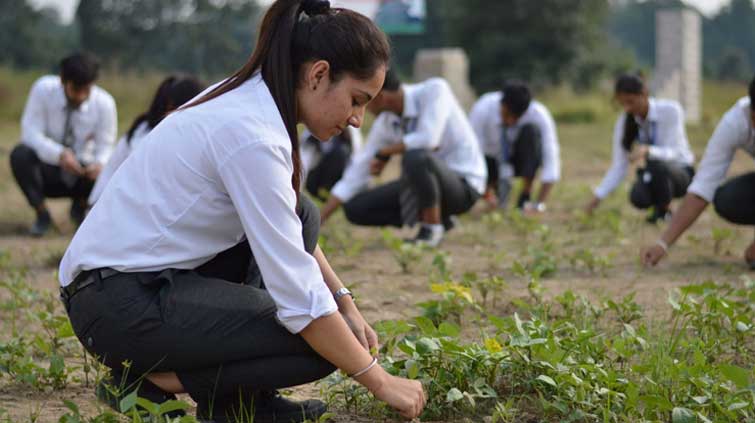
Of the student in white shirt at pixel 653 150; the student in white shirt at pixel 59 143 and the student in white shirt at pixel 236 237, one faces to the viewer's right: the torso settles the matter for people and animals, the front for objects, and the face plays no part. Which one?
the student in white shirt at pixel 236 237

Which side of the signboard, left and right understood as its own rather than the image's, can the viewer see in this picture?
front

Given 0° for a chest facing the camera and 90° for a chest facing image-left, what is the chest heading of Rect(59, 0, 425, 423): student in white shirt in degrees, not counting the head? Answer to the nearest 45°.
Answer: approximately 270°

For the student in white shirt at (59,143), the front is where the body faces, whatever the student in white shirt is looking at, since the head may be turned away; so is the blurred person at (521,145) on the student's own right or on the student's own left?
on the student's own left

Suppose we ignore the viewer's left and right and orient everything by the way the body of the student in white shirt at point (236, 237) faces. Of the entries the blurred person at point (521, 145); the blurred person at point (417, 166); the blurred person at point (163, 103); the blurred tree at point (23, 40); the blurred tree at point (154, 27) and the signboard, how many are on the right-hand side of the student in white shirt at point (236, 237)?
0

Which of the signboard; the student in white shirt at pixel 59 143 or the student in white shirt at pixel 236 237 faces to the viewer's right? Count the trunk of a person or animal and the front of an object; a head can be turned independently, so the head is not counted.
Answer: the student in white shirt at pixel 236 237

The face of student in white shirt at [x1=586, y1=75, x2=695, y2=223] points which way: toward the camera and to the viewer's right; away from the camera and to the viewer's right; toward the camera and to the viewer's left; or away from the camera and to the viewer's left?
toward the camera and to the viewer's left

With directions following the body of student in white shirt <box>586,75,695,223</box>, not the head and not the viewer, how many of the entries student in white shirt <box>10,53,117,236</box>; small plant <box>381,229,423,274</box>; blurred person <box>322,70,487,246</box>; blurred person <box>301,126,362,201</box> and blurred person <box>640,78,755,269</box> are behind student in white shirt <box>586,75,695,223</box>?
0

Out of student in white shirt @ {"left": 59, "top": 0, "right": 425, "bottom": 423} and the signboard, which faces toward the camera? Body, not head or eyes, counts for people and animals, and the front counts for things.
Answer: the signboard

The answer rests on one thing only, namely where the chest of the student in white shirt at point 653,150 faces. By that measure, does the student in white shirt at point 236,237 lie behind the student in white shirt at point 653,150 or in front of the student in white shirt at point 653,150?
in front

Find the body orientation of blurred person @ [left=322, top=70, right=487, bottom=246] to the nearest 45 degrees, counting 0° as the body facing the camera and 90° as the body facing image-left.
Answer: approximately 45°

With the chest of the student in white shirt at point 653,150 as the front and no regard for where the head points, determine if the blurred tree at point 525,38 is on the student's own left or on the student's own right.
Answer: on the student's own right

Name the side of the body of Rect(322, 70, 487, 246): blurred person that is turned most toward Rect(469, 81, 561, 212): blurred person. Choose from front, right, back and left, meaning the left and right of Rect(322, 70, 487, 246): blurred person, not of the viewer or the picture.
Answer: back

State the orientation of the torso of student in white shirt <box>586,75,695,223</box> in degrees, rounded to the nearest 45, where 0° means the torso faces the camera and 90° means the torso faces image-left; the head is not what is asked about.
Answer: approximately 45°

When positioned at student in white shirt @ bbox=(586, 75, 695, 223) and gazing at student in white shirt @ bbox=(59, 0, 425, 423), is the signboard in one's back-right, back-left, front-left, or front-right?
back-right

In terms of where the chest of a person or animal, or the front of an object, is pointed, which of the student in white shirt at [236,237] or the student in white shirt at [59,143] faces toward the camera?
the student in white shirt at [59,143]

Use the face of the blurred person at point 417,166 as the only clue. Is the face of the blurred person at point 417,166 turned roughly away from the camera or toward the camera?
toward the camera

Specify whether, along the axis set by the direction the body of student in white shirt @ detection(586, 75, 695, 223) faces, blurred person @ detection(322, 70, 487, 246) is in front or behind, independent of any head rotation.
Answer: in front
